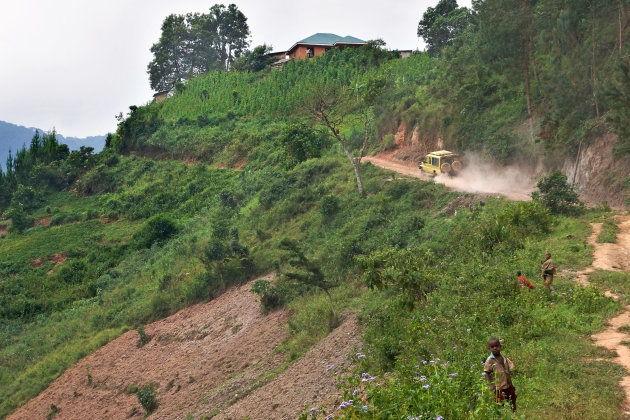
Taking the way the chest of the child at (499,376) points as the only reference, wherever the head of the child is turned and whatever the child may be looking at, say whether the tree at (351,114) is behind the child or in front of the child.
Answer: behind

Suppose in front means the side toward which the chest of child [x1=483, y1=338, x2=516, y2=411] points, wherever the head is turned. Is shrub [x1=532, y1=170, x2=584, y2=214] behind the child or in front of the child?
behind

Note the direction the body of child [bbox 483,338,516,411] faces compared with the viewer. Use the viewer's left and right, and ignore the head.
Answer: facing the viewer

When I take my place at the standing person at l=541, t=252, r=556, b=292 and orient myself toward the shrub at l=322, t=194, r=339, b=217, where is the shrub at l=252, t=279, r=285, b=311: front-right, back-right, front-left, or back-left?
front-left

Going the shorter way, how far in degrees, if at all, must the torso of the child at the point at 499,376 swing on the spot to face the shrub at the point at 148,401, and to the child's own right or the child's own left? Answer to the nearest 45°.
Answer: approximately 135° to the child's own right

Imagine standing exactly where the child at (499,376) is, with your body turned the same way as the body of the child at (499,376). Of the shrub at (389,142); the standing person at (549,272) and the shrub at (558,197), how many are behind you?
3

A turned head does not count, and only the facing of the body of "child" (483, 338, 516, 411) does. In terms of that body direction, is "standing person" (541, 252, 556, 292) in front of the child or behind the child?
behind

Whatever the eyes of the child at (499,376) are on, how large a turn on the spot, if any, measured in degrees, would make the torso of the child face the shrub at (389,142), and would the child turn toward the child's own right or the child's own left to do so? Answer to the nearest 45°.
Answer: approximately 180°

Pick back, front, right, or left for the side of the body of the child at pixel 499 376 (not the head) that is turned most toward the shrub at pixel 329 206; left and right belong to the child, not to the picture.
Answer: back

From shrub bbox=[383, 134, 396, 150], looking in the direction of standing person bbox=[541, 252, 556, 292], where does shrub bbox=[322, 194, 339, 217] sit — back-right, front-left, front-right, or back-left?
front-right

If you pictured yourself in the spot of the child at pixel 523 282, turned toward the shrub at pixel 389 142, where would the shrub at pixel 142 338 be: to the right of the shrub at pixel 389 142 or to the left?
left

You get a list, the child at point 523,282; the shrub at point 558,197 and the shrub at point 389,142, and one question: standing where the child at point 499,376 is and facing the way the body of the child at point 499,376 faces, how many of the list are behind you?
3

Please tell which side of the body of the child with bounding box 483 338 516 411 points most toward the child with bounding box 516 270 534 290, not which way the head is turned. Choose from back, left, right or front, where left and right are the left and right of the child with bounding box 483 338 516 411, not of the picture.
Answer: back

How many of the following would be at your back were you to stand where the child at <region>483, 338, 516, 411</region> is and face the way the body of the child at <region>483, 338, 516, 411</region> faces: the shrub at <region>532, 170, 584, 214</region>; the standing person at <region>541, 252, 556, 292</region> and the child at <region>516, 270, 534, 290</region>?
3
